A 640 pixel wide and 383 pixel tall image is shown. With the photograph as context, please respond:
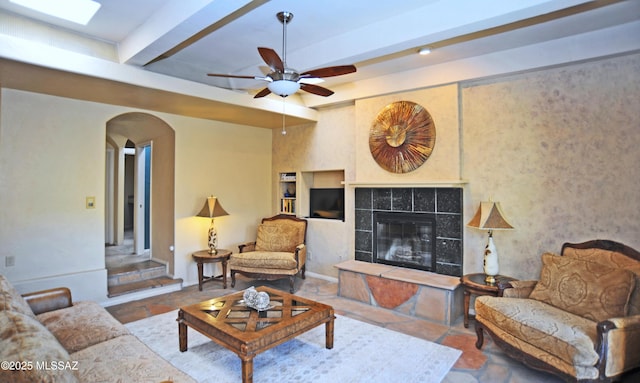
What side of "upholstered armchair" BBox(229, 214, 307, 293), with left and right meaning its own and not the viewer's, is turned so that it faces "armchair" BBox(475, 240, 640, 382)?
left

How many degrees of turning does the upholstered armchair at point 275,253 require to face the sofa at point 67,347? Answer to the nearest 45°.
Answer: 0° — it already faces it

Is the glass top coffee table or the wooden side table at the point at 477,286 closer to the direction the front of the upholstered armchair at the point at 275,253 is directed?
the glass top coffee table

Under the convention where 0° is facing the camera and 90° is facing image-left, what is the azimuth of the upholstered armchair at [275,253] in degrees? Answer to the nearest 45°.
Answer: approximately 45°

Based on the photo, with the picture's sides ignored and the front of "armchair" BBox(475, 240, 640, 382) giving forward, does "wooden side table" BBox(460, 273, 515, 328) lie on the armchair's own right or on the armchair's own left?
on the armchair's own right

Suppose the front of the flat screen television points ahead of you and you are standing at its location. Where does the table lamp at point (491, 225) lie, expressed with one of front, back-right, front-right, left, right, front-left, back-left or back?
left

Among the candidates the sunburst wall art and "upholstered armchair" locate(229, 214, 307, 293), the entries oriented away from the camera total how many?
0

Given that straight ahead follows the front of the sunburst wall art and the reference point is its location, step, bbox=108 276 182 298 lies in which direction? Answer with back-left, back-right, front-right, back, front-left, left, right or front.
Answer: front-right

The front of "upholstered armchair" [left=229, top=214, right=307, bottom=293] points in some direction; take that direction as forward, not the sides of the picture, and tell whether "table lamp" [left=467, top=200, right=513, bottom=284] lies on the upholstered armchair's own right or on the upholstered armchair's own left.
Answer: on the upholstered armchair's own left

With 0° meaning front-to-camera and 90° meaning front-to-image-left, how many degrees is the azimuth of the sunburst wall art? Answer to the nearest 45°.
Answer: approximately 45°

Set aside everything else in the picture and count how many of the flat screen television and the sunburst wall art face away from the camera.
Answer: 0

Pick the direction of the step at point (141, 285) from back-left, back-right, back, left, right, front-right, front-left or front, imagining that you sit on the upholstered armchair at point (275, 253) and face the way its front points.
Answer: front-right

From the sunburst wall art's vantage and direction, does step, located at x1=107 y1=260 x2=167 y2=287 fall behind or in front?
in front

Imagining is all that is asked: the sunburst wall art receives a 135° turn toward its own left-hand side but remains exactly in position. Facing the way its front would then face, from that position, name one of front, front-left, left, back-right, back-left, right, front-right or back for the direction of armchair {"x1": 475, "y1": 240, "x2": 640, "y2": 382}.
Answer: front-right
